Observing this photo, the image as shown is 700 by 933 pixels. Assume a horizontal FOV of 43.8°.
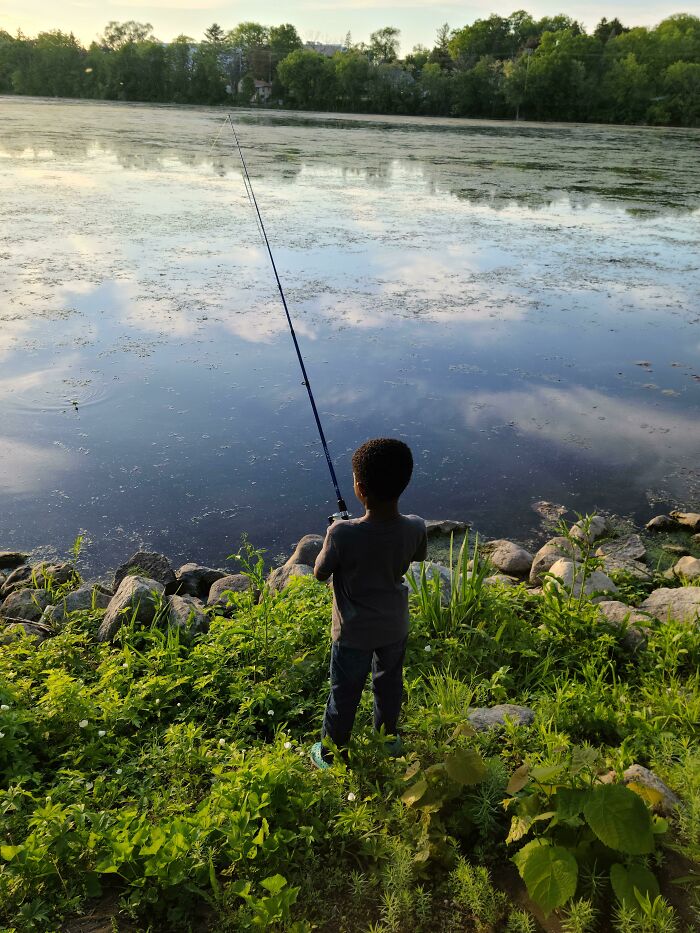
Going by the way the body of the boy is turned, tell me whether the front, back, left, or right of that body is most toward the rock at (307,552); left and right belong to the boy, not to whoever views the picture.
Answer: front

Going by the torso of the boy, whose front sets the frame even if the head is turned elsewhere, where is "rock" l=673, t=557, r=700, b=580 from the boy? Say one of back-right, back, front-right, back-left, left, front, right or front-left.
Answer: front-right

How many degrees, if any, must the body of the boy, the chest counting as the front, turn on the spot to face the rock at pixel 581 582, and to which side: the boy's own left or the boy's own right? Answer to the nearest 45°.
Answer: approximately 45° to the boy's own right

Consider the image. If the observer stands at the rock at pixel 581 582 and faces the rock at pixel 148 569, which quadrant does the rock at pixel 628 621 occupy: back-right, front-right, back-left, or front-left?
back-left

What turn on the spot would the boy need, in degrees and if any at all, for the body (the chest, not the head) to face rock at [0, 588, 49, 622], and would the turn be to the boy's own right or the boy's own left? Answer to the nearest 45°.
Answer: approximately 45° to the boy's own left

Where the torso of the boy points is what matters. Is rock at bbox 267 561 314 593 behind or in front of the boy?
in front

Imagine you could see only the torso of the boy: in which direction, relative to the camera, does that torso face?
away from the camera

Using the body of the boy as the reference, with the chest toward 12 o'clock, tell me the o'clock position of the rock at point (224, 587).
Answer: The rock is roughly at 11 o'clock from the boy.

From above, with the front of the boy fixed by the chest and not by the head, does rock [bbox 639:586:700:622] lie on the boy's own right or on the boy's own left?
on the boy's own right

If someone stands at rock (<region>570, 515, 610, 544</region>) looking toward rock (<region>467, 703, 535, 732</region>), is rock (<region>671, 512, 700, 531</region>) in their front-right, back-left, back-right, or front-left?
back-left

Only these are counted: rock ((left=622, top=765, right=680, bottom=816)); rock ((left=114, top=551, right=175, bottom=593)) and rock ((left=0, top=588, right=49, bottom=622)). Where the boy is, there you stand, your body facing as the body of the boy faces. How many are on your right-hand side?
1

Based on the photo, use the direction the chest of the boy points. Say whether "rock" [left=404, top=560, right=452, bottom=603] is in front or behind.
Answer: in front

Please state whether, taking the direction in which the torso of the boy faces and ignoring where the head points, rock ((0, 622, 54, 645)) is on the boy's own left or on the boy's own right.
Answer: on the boy's own left

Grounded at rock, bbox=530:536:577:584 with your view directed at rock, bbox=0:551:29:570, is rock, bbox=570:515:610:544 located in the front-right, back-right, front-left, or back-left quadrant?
back-right
